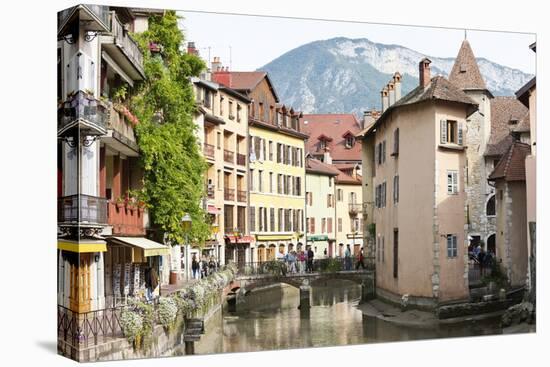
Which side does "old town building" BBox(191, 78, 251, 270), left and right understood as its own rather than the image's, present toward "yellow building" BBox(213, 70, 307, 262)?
left

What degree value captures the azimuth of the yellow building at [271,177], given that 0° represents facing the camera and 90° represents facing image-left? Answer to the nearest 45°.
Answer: approximately 315°

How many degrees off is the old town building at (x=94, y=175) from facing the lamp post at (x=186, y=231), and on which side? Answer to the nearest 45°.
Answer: approximately 90° to its left

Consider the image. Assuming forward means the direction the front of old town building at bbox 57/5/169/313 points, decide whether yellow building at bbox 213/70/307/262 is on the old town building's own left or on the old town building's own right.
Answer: on the old town building's own left

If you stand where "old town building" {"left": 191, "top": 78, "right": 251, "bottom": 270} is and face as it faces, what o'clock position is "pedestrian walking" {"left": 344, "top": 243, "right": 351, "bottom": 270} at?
The pedestrian walking is roughly at 10 o'clock from the old town building.

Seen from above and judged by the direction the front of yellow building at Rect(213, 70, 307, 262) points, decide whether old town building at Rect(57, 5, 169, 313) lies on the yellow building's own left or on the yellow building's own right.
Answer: on the yellow building's own right

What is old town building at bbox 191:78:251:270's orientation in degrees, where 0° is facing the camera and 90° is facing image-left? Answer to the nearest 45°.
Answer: approximately 315°
